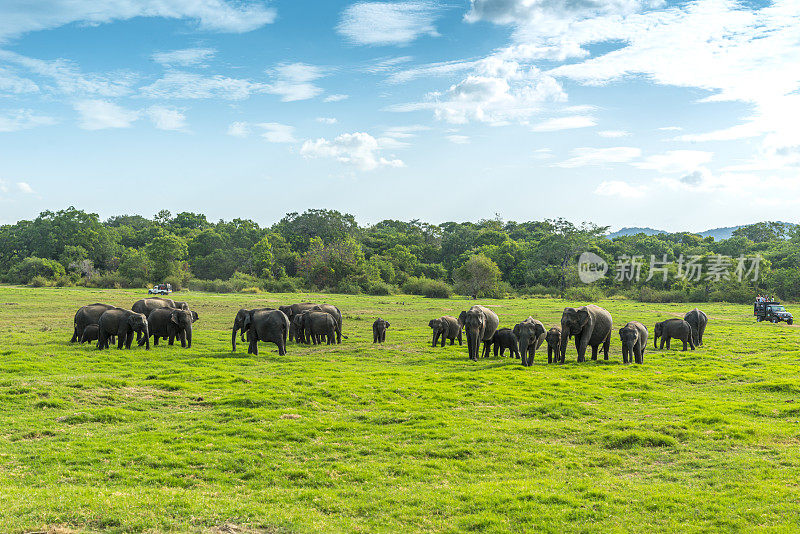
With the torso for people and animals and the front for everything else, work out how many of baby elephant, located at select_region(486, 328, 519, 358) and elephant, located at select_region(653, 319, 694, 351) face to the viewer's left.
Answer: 2

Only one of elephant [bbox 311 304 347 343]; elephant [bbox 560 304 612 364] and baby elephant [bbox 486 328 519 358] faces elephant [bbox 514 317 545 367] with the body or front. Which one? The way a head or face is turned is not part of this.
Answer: elephant [bbox 560 304 612 364]

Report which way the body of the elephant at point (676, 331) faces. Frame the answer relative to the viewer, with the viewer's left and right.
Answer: facing to the left of the viewer

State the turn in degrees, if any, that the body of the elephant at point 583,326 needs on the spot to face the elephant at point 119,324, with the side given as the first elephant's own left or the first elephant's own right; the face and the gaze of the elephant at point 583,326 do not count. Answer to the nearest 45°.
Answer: approximately 45° to the first elephant's own right

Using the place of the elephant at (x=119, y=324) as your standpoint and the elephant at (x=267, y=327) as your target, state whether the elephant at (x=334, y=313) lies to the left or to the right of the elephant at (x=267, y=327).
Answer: left

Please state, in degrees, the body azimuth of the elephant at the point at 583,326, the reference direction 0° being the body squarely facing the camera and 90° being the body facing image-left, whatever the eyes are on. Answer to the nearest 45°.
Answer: approximately 45°

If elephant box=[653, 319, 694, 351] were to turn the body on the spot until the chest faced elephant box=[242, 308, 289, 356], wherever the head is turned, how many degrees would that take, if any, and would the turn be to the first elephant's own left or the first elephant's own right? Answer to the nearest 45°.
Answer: approximately 45° to the first elephant's own left

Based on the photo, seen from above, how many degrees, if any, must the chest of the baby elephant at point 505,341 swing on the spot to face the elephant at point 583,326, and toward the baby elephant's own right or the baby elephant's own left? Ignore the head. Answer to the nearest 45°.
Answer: approximately 135° to the baby elephant's own left

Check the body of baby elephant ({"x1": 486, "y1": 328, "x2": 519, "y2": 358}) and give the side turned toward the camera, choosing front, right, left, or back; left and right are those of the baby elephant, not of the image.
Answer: left
